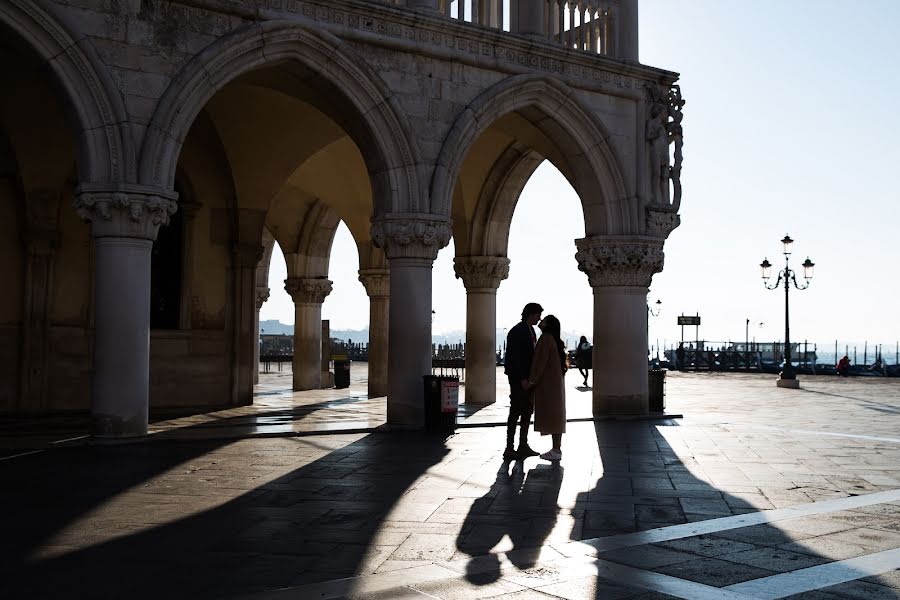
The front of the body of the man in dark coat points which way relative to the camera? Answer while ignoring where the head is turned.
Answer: to the viewer's right

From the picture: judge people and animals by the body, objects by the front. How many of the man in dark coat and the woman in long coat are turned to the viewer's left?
1

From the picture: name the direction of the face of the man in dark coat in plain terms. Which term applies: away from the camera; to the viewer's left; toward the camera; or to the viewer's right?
to the viewer's right

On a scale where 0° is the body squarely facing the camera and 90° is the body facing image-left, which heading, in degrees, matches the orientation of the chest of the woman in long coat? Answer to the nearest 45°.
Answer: approximately 90°

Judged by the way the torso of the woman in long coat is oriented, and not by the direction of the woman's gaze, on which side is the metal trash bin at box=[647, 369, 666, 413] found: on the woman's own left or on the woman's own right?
on the woman's own right

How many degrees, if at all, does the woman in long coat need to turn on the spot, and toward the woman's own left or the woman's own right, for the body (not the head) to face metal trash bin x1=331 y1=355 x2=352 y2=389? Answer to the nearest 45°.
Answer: approximately 90° to the woman's own right

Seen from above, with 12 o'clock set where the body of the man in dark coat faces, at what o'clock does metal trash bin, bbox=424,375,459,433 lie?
The metal trash bin is roughly at 8 o'clock from the man in dark coat.

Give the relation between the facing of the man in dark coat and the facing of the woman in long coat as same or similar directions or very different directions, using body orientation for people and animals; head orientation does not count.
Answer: very different directions

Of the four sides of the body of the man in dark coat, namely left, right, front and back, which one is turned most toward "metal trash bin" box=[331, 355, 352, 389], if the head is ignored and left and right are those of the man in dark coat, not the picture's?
left

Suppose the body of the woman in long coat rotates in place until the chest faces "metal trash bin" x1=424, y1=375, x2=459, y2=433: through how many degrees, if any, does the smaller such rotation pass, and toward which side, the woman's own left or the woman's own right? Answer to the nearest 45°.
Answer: approximately 45° to the woman's own right

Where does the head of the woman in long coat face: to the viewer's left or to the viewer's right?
to the viewer's left
